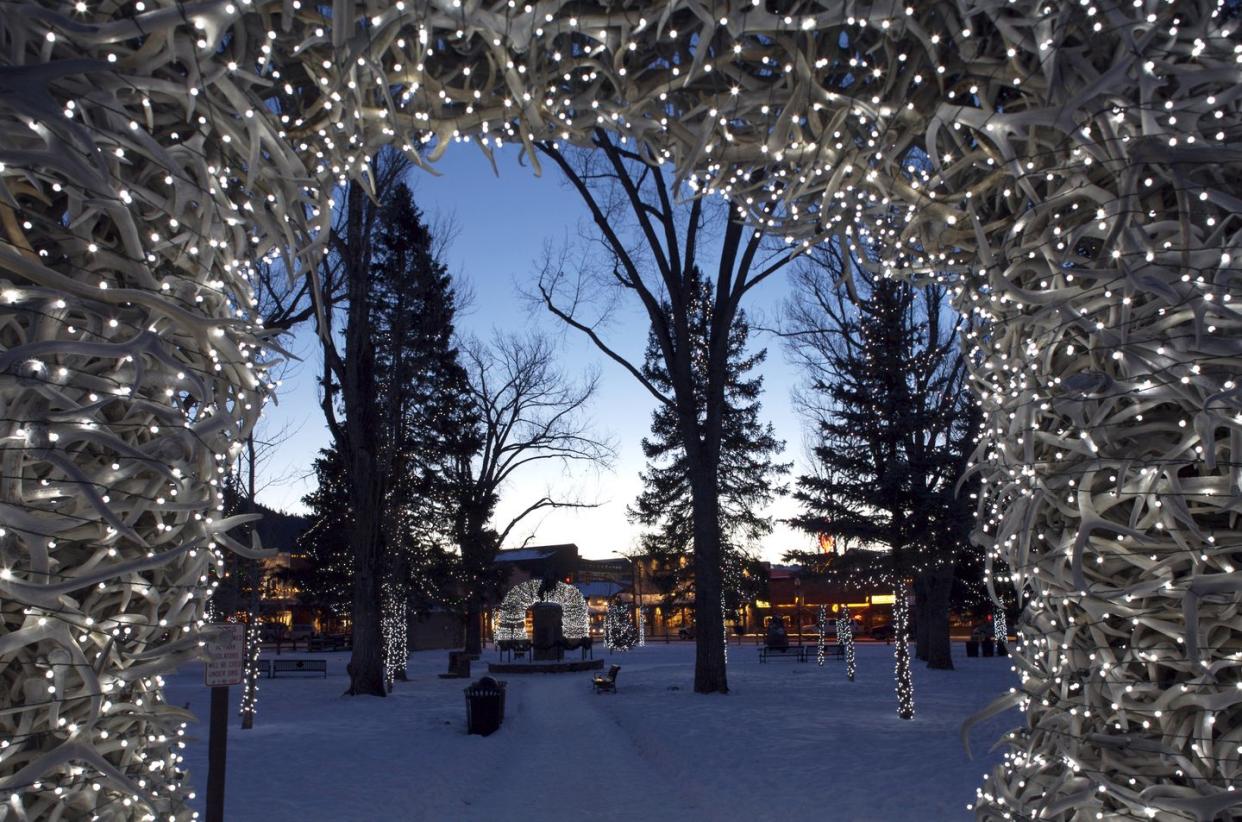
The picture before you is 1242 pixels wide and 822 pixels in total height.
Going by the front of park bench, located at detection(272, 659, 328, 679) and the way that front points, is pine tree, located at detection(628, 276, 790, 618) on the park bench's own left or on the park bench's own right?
on the park bench's own left

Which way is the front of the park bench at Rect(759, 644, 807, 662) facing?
toward the camera

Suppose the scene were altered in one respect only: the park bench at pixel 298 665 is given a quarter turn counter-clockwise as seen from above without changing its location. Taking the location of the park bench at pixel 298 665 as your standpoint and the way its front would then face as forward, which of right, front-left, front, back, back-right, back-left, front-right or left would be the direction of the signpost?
right

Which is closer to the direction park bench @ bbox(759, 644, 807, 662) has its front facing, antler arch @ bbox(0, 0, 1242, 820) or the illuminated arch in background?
the antler arch

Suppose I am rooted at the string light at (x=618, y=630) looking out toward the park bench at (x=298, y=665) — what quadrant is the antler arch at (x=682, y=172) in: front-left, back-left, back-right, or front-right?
front-left

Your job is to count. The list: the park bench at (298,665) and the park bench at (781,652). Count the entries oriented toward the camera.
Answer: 2

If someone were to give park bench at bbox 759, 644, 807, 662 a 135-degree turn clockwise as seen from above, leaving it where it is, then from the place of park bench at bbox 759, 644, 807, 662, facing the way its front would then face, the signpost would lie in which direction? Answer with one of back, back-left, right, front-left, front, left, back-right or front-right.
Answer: back-left

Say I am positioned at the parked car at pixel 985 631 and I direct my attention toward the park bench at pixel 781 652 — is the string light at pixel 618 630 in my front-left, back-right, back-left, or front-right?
front-right

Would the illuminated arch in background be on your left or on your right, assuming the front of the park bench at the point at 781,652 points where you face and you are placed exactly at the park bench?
on your right

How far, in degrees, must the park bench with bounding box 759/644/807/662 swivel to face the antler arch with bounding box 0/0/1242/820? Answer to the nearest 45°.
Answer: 0° — it already faces it

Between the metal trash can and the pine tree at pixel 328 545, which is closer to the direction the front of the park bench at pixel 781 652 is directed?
the metal trash can

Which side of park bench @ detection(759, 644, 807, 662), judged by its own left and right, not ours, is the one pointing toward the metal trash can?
front

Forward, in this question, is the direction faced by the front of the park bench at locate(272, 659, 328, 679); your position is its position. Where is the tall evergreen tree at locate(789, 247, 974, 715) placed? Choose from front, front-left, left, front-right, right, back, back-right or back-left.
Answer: front-left

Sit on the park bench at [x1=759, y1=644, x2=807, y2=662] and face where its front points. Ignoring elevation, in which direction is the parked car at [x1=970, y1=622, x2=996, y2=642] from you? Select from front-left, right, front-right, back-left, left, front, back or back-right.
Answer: back-left
